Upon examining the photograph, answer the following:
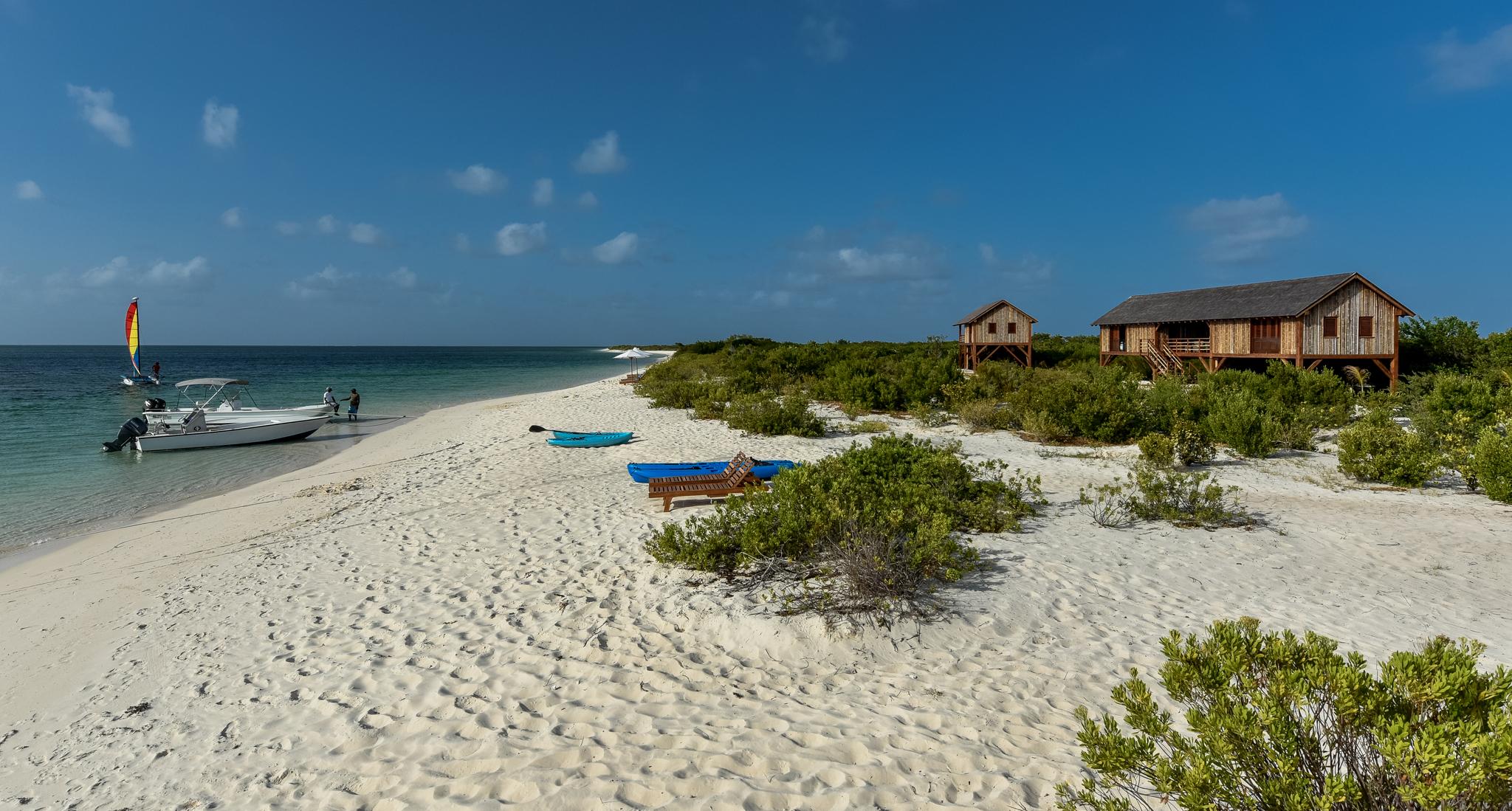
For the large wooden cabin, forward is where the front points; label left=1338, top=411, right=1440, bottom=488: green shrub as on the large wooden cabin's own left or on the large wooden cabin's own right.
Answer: on the large wooden cabin's own left

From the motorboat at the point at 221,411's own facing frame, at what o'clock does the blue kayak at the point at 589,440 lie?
The blue kayak is roughly at 2 o'clock from the motorboat.

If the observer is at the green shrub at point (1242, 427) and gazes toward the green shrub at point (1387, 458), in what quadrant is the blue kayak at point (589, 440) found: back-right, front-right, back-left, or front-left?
back-right

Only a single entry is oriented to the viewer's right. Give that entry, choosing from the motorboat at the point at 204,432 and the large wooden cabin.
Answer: the motorboat

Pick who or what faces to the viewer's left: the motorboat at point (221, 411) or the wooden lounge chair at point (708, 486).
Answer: the wooden lounge chair

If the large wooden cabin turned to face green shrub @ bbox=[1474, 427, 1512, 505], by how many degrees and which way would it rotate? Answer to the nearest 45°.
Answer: approximately 45° to its left

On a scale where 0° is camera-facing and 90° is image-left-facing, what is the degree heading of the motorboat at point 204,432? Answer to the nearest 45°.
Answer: approximately 270°

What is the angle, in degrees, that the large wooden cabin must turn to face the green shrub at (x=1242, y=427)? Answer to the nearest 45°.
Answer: approximately 45° to its left

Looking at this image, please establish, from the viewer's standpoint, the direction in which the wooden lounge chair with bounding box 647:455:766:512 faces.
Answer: facing to the left of the viewer

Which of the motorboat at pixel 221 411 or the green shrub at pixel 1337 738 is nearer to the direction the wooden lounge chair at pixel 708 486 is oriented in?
the motorboat

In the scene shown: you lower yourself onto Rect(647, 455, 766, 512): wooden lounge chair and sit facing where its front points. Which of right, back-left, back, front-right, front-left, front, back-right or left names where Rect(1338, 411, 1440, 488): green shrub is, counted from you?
back

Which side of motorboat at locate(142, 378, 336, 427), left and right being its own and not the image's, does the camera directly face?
right

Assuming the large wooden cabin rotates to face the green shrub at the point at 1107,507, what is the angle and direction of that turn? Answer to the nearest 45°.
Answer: approximately 45° to its left
